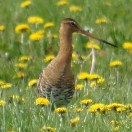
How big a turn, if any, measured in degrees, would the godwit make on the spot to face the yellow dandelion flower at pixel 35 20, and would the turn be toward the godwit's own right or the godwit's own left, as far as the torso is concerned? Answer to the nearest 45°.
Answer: approximately 135° to the godwit's own left

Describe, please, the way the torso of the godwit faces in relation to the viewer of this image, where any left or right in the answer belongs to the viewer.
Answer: facing the viewer and to the right of the viewer

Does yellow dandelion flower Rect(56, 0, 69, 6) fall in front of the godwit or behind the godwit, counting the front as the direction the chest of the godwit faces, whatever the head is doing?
behind
